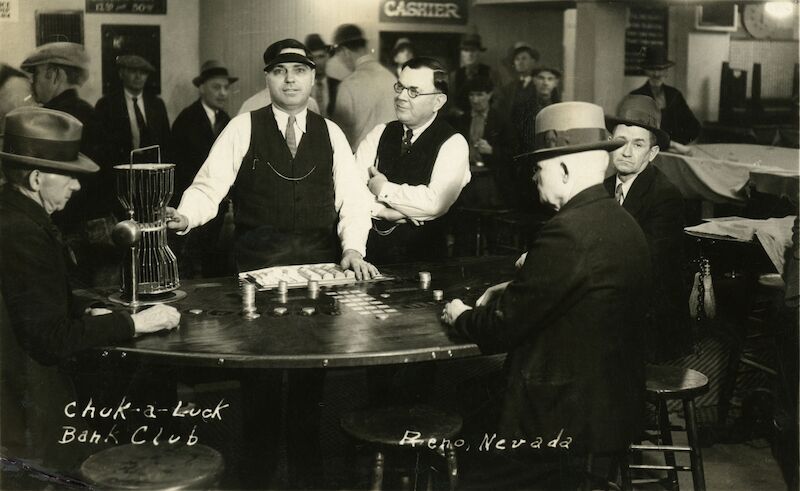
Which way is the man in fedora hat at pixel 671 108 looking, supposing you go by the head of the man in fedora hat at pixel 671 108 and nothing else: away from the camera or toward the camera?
toward the camera

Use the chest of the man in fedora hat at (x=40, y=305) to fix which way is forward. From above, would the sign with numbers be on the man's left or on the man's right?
on the man's left

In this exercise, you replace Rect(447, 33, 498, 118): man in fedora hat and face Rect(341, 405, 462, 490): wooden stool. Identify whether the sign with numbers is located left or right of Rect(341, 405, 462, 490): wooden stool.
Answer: right

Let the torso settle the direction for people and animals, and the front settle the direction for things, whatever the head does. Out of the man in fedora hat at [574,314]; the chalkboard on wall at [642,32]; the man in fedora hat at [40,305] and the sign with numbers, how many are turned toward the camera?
2

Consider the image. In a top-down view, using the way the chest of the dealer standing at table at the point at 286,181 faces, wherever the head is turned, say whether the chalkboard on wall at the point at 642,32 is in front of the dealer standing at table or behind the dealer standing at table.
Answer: behind

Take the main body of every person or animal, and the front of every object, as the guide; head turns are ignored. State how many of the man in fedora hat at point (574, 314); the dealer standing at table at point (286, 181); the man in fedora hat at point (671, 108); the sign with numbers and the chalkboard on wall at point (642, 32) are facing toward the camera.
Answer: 4

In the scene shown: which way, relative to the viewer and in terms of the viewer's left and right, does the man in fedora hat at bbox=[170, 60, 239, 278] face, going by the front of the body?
facing the viewer and to the right of the viewer

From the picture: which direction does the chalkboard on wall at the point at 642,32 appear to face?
toward the camera

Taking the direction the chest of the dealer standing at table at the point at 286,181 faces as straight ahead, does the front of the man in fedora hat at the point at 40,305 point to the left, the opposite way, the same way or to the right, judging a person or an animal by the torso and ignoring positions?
to the left

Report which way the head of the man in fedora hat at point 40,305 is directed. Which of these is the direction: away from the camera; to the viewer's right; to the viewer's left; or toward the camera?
to the viewer's right

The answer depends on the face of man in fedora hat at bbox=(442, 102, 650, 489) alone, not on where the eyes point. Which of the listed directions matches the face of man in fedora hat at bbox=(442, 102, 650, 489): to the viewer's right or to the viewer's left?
to the viewer's left

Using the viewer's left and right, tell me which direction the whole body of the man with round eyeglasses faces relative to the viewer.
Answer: facing the viewer and to the left of the viewer

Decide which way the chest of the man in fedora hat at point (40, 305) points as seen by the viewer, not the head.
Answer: to the viewer's right

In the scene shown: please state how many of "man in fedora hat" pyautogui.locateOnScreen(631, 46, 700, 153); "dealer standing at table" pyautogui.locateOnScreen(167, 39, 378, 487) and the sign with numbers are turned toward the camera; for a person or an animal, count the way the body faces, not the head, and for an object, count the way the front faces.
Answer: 3

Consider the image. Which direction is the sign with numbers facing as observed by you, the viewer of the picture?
facing the viewer
